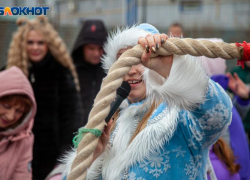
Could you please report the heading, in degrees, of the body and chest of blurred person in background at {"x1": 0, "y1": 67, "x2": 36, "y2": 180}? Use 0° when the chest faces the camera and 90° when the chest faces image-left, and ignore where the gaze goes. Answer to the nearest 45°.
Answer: approximately 45°

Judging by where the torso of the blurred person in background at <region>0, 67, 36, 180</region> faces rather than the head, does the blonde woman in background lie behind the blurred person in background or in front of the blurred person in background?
behind

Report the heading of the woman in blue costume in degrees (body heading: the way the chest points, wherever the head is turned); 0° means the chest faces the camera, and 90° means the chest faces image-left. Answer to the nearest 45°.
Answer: approximately 45°

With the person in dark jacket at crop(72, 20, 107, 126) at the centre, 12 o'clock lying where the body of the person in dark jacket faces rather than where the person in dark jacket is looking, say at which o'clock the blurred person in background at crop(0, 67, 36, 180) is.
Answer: The blurred person in background is roughly at 2 o'clock from the person in dark jacket.

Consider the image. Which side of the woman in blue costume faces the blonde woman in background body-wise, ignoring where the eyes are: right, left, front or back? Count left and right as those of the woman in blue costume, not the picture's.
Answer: right

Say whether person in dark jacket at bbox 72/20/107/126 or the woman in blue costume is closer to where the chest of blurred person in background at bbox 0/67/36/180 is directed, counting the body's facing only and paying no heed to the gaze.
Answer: the woman in blue costume
